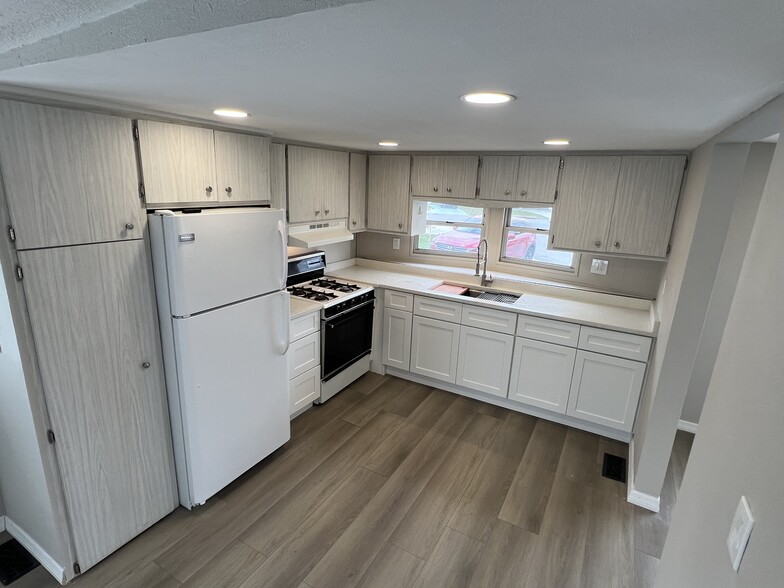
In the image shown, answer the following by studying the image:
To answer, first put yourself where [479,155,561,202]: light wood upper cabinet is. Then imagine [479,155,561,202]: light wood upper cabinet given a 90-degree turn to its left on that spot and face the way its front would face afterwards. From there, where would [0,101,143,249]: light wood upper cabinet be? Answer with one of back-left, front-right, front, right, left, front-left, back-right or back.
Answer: back-right

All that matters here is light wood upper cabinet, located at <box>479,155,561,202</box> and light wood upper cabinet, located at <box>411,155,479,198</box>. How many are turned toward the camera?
2

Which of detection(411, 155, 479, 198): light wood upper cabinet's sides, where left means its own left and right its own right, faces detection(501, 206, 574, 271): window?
left

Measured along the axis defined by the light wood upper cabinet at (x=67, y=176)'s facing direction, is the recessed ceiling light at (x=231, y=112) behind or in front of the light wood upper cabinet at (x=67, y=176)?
in front

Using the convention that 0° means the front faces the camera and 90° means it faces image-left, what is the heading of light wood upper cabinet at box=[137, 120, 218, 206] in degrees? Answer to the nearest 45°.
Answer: approximately 315°

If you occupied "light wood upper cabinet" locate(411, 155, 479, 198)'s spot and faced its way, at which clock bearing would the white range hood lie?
The white range hood is roughly at 2 o'clock from the light wood upper cabinet.

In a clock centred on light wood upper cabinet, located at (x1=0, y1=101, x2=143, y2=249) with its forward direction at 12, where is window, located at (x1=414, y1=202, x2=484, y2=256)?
The window is roughly at 10 o'clock from the light wood upper cabinet.

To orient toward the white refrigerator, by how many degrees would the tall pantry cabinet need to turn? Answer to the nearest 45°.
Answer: approximately 45° to its left

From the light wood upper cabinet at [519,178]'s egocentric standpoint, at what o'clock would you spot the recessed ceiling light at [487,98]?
The recessed ceiling light is roughly at 12 o'clock from the light wood upper cabinet.

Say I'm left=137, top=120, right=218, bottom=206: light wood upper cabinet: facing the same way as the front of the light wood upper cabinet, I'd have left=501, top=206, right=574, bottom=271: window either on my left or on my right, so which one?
on my left

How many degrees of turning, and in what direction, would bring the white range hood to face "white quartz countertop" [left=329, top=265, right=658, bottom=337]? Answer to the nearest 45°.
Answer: approximately 45° to its left

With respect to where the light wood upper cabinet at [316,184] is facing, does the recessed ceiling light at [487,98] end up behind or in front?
in front

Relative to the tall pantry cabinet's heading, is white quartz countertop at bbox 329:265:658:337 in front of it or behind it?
in front

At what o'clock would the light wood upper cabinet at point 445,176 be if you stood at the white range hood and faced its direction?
The light wood upper cabinet is roughly at 10 o'clock from the white range hood.
